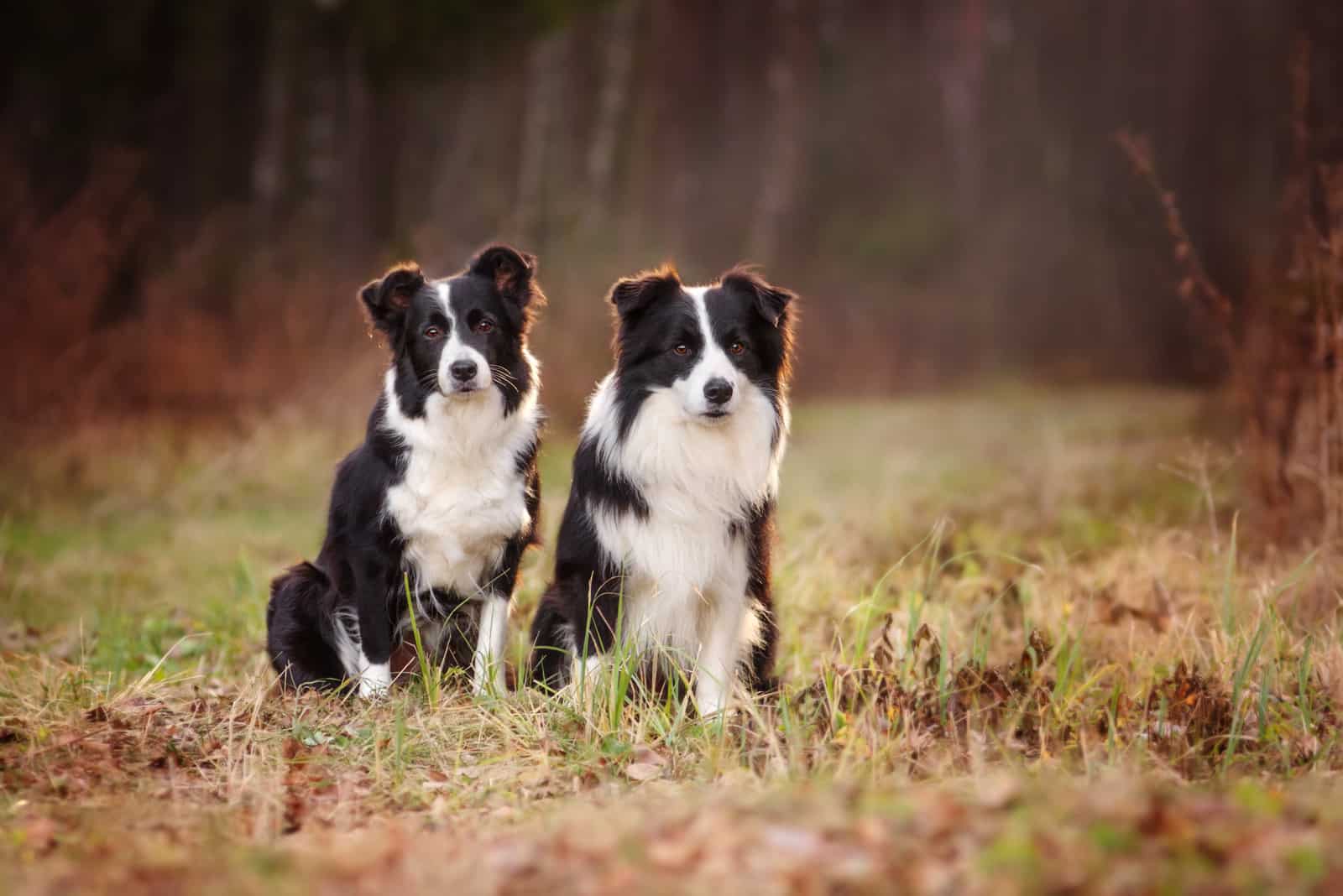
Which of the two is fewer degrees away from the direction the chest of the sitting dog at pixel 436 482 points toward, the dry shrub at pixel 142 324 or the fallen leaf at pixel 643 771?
the fallen leaf

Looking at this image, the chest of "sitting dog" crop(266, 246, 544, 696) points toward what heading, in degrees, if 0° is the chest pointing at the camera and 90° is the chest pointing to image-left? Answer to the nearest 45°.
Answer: approximately 315°

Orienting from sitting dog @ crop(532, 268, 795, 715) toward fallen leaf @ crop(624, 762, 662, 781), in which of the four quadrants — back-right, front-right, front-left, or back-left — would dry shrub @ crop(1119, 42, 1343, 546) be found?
back-left

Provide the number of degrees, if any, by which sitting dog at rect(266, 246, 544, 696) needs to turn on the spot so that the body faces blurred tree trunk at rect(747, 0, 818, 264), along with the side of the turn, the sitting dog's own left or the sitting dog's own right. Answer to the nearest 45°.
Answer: approximately 135° to the sitting dog's own left

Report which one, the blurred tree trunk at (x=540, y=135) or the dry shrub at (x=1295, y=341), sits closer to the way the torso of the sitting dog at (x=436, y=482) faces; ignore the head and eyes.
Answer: the dry shrub

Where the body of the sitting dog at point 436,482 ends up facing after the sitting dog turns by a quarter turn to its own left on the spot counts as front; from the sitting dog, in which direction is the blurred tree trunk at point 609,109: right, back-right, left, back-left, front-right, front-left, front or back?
front-left

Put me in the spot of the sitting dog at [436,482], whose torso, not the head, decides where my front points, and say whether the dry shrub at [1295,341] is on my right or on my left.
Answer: on my left

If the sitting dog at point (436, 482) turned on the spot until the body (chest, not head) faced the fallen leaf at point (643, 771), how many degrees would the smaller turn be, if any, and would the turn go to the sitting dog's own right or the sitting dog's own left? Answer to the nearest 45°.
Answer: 0° — it already faces it
